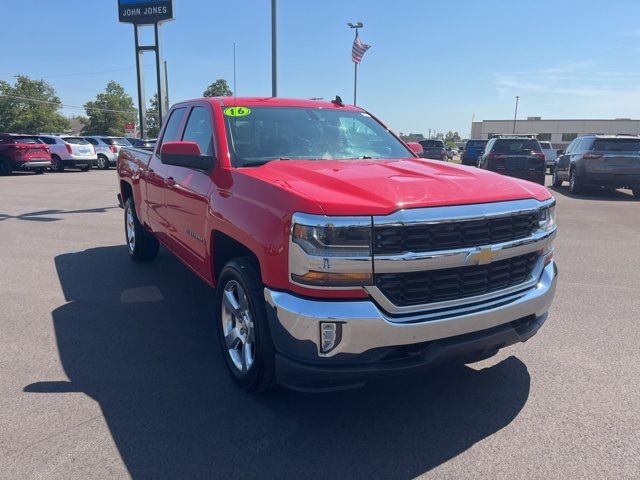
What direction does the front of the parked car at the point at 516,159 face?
away from the camera

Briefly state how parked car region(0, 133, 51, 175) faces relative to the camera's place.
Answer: facing away from the viewer and to the left of the viewer

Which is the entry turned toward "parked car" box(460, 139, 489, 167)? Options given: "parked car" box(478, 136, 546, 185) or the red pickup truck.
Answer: "parked car" box(478, 136, 546, 185)

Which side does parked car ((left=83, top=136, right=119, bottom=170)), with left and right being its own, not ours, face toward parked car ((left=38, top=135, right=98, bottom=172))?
left

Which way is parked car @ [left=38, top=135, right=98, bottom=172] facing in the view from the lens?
facing away from the viewer and to the left of the viewer

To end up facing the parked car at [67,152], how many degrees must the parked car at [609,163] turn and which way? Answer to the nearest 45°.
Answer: approximately 45° to its left

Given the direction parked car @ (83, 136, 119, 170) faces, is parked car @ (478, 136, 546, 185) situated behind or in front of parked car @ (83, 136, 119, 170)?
behind

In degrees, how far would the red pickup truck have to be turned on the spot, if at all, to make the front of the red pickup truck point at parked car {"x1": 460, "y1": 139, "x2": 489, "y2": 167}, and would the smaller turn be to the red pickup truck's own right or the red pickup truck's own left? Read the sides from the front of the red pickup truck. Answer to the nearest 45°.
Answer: approximately 135° to the red pickup truck's own left

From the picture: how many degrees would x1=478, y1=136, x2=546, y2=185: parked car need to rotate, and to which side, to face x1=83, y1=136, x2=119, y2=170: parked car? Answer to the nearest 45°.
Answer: approximately 90° to its left

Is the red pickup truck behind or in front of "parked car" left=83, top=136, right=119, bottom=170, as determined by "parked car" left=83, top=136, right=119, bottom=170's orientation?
behind

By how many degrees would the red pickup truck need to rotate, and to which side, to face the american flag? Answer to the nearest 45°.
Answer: approximately 135° to its left

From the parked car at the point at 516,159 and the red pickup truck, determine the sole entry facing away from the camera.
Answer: the parked car

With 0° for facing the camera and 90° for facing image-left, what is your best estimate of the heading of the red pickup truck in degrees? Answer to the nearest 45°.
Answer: approximately 315°
